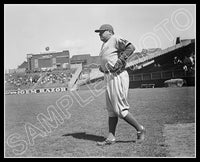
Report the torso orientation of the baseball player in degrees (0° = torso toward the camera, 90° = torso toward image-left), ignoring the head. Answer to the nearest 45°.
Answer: approximately 90°
